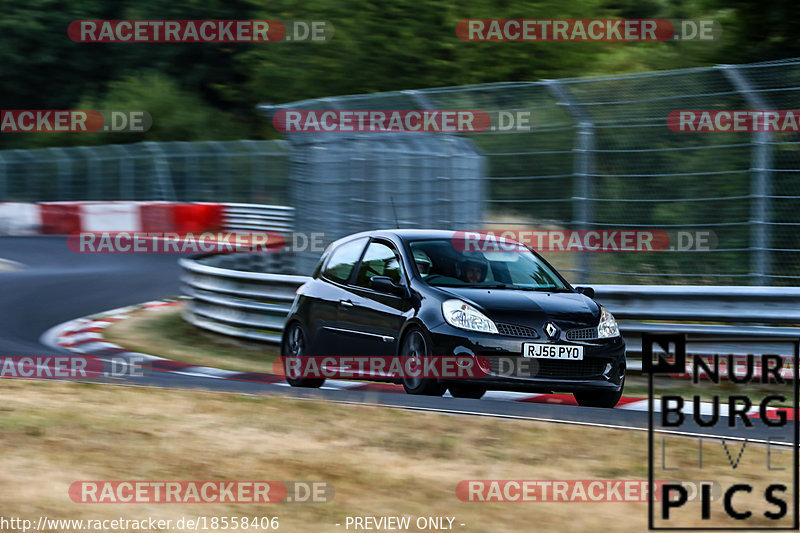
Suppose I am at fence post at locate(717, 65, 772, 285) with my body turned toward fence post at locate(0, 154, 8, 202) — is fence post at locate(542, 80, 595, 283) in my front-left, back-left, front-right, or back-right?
front-left

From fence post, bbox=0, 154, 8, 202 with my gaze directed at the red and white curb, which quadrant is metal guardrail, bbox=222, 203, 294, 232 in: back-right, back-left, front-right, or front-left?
front-left

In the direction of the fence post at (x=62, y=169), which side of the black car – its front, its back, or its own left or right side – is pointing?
back

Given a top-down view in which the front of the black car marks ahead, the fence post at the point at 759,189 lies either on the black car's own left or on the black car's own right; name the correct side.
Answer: on the black car's own left

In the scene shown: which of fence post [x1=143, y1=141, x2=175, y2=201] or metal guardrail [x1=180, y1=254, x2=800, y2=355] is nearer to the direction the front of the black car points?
the metal guardrail

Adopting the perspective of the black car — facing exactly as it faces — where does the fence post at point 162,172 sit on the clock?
The fence post is roughly at 7 o'clock from the black car.

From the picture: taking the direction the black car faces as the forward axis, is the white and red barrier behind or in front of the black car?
behind

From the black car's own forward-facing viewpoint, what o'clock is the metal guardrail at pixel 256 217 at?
The metal guardrail is roughly at 7 o'clock from the black car.

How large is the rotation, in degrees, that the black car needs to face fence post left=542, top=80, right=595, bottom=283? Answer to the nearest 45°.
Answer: approximately 90° to its left

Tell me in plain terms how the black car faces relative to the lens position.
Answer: facing the viewer and to the right of the viewer
